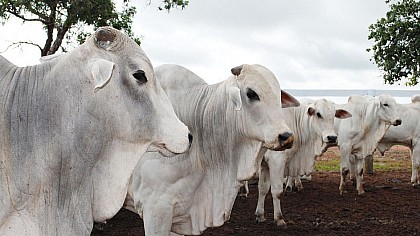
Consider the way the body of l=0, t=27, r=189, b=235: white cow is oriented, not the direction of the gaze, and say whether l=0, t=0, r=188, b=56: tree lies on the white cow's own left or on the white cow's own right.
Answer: on the white cow's own left

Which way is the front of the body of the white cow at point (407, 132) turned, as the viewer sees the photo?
to the viewer's right

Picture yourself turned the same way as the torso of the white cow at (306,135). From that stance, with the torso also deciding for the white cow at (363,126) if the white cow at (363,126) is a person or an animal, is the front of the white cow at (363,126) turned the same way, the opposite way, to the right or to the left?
the same way

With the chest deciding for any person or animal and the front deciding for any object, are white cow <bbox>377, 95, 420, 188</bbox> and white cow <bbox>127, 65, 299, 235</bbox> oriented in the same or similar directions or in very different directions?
same or similar directions

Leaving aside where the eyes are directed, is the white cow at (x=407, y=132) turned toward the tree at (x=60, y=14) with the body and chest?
no

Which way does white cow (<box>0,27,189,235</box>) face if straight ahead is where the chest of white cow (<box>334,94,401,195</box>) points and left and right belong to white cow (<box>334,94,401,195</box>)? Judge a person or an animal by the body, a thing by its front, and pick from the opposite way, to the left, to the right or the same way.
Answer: to the left

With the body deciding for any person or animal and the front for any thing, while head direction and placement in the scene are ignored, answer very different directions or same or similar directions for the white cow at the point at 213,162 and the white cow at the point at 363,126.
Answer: same or similar directions

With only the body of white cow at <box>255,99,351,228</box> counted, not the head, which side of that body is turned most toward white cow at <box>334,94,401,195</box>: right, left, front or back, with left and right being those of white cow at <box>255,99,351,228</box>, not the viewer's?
left

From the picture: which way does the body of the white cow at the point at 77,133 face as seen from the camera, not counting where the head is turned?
to the viewer's right

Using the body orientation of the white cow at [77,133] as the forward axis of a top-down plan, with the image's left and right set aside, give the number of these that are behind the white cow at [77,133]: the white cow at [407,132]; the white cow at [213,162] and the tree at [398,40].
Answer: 0

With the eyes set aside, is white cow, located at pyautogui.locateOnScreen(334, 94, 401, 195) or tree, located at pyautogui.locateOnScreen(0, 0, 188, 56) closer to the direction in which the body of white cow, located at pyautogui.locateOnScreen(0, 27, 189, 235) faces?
the white cow

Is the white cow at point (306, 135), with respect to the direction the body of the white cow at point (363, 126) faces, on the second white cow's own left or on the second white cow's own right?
on the second white cow's own right

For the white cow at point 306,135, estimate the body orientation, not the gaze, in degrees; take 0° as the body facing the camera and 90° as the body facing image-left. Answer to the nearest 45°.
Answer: approximately 315°
